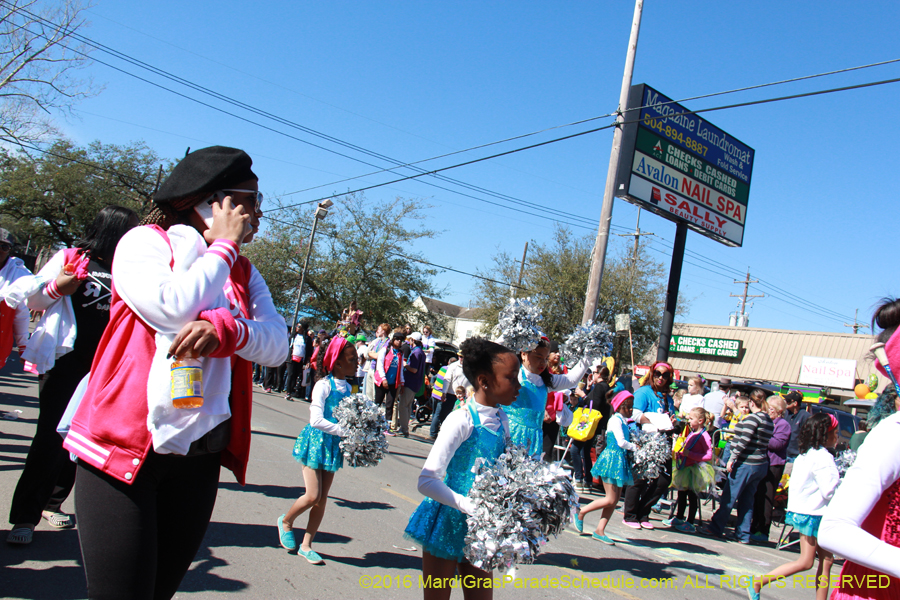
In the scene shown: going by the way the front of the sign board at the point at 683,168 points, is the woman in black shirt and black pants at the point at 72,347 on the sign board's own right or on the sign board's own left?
on the sign board's own right
